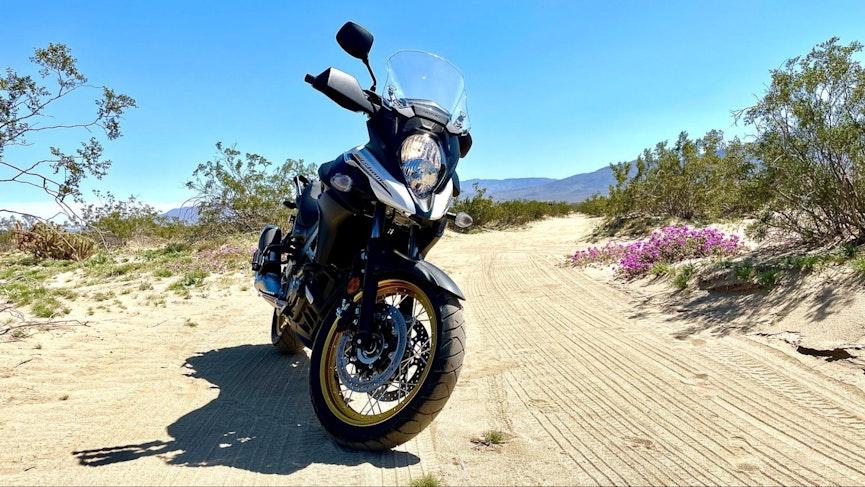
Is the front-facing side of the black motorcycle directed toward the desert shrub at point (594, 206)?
no

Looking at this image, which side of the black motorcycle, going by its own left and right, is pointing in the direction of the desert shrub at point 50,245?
back

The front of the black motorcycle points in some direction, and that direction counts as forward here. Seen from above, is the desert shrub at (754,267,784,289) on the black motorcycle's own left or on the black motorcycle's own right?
on the black motorcycle's own left

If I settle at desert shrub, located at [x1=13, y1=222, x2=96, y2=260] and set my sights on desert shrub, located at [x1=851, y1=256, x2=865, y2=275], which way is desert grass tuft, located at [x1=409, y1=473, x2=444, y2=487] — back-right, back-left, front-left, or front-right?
front-right

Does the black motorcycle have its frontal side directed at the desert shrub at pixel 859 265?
no

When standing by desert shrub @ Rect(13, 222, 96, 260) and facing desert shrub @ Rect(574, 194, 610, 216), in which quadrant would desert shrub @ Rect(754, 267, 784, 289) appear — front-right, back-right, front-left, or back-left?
front-right

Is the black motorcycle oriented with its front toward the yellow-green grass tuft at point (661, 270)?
no

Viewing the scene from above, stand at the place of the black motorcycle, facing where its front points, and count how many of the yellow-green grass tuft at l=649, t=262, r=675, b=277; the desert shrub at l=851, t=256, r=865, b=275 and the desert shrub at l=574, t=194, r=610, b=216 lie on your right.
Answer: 0

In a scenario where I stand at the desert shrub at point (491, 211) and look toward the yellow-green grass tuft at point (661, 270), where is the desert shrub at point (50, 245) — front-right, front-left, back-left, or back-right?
front-right

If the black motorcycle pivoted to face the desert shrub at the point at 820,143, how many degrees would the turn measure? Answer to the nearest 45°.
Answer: approximately 90° to its left

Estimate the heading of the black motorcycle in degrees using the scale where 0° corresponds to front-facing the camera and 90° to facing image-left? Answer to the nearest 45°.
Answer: approximately 315°
